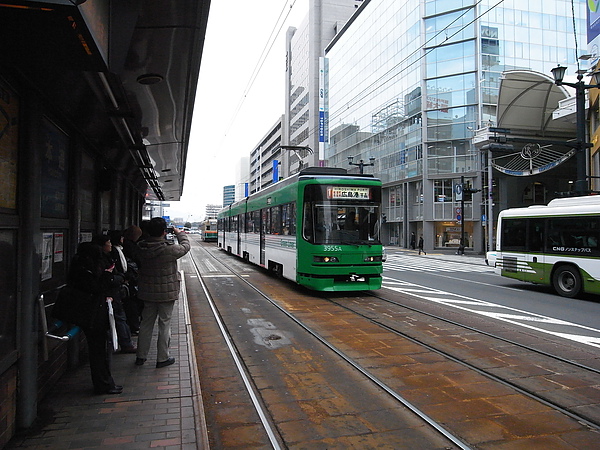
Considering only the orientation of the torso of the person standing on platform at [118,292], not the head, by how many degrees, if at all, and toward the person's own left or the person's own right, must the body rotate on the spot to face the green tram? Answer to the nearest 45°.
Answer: approximately 45° to the person's own left

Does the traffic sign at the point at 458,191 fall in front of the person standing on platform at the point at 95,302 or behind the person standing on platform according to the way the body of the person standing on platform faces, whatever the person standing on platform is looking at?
in front

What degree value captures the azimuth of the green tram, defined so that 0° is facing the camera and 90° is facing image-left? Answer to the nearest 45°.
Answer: approximately 315°

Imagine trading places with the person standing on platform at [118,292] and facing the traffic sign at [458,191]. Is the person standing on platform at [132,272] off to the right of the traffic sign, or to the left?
left

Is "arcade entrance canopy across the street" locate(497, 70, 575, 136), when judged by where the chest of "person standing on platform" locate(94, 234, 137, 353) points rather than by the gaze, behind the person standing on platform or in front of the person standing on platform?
in front

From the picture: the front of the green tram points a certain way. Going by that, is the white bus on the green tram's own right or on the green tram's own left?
on the green tram's own left

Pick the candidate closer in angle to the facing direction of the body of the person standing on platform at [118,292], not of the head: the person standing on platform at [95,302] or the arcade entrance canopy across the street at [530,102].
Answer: the arcade entrance canopy across the street

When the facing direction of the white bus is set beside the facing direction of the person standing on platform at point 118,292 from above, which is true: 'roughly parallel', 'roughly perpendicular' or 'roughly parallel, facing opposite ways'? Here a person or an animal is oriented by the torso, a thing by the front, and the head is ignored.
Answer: roughly perpendicular

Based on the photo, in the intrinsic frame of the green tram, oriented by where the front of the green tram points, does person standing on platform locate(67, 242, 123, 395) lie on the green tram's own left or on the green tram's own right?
on the green tram's own right
